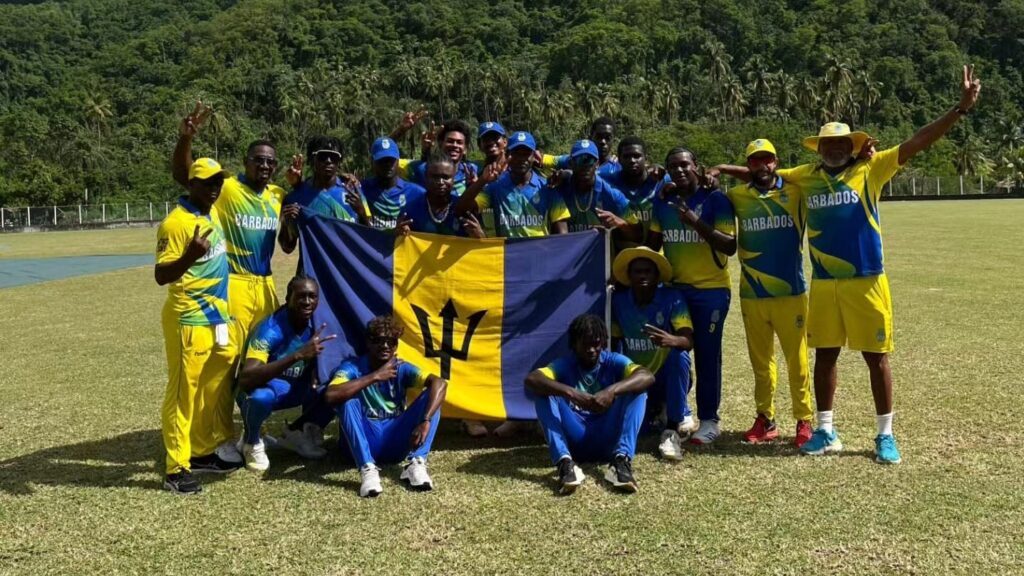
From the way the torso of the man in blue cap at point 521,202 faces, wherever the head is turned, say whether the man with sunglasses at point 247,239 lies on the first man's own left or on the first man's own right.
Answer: on the first man's own right

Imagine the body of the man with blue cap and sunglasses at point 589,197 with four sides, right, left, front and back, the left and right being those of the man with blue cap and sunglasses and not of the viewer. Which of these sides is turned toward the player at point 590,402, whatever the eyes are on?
front

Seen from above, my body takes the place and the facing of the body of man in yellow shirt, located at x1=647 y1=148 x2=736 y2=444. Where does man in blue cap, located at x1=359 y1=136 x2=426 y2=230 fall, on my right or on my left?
on my right
